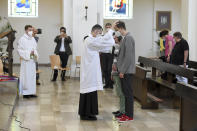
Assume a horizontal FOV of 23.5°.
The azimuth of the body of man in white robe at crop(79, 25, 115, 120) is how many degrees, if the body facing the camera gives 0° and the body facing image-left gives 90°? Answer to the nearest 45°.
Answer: approximately 270°

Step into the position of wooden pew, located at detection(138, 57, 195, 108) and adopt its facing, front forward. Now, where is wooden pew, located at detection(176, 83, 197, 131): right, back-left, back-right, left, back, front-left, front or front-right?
front-left

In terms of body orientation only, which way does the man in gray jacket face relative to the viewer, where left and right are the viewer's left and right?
facing to the left of the viewer

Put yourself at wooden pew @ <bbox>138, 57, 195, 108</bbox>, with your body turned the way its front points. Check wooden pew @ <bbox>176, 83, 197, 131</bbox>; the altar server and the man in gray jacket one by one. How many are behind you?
0

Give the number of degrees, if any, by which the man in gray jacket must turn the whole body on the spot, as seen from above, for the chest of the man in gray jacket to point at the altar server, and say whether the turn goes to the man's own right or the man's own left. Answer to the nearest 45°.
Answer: approximately 45° to the man's own right

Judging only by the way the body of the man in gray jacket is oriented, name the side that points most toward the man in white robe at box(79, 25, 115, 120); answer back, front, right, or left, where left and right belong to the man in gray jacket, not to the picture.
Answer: front

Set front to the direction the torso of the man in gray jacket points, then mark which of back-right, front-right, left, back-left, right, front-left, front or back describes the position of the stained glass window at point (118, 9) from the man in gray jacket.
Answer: right

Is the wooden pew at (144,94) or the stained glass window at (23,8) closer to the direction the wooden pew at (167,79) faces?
the wooden pew

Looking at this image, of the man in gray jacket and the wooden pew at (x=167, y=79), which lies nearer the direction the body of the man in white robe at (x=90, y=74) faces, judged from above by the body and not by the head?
the man in gray jacket

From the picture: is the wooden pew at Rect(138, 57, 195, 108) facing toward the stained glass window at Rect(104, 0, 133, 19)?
no

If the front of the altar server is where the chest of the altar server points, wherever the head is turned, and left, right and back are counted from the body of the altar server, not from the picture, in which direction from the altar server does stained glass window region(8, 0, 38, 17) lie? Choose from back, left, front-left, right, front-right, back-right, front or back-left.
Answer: back-left
